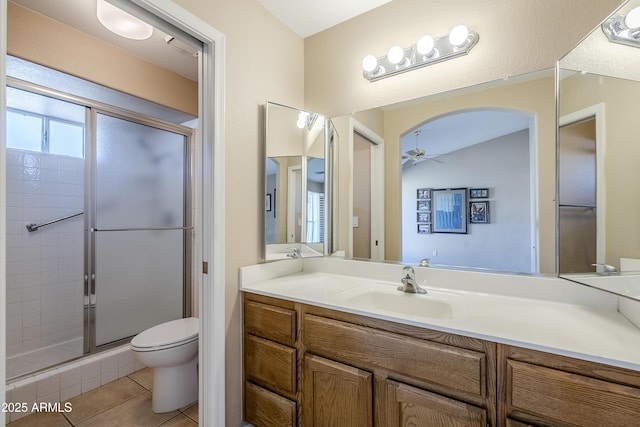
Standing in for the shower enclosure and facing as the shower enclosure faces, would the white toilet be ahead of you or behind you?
ahead

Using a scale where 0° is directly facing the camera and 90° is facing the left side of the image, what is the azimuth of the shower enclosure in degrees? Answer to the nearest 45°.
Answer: approximately 315°

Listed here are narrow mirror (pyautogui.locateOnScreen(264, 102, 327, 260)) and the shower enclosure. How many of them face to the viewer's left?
0

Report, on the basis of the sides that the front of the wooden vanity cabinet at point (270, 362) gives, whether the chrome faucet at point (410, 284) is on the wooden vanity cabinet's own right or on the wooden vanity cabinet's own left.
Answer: on the wooden vanity cabinet's own left

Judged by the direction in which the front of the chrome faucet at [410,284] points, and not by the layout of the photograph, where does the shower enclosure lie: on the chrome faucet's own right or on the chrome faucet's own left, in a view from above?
on the chrome faucet's own right
